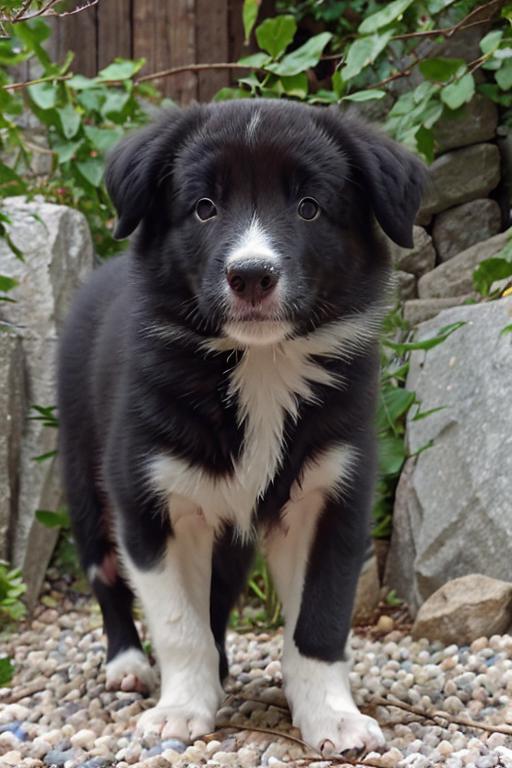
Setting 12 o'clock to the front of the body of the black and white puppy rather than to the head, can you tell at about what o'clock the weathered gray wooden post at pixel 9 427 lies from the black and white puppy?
The weathered gray wooden post is roughly at 5 o'clock from the black and white puppy.

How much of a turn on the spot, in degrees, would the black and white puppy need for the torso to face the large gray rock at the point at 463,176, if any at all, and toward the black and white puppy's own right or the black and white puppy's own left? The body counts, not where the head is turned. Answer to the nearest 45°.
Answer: approximately 180°

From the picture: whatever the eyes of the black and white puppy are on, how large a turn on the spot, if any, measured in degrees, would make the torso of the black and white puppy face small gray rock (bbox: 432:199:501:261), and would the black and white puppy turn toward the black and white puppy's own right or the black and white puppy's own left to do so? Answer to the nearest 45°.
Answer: approximately 180°

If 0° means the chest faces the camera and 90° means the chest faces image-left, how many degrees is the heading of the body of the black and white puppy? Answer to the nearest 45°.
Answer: approximately 0°

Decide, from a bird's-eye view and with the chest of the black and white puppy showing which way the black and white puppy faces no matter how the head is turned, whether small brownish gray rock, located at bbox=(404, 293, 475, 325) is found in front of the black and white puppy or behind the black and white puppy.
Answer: behind

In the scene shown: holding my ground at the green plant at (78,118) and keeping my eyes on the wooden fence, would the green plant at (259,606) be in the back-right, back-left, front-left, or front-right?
back-right

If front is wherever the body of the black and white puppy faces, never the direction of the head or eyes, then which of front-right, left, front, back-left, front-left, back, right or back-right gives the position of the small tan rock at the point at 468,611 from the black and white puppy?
back-left

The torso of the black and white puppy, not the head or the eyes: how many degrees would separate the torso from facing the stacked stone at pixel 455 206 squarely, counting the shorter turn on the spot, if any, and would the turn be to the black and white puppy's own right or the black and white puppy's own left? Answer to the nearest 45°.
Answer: approximately 180°

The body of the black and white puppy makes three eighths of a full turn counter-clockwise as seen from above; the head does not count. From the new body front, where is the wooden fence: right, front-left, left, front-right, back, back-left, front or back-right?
front-left

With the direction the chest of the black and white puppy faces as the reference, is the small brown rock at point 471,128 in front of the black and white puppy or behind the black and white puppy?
behind

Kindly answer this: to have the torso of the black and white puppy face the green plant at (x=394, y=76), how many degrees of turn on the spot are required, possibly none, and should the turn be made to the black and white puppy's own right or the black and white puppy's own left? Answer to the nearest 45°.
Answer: approximately 180°
